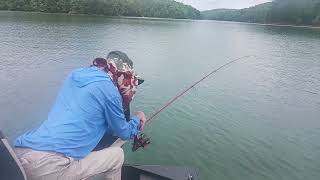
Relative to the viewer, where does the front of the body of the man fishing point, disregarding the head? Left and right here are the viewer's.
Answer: facing to the right of the viewer
